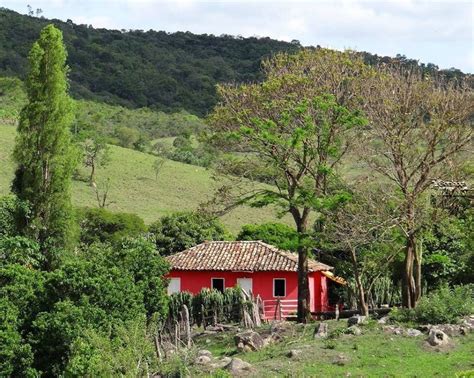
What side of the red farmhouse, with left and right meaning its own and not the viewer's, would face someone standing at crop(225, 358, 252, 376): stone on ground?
front

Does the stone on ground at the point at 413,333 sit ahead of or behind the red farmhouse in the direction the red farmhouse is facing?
ahead

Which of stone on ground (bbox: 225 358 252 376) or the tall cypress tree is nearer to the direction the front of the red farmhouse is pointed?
the stone on ground

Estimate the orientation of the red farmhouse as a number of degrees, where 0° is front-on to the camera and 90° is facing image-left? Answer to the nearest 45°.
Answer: approximately 0°

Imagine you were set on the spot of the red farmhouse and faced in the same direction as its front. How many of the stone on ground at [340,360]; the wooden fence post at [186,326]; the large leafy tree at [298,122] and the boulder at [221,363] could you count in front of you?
4

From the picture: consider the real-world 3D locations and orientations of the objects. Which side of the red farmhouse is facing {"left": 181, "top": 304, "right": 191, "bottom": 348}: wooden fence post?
front

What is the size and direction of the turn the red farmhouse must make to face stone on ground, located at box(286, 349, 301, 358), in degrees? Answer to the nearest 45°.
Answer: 0° — it already faces it

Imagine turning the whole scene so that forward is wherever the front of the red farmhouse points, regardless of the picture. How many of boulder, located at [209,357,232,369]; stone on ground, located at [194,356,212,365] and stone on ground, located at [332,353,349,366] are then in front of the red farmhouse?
3

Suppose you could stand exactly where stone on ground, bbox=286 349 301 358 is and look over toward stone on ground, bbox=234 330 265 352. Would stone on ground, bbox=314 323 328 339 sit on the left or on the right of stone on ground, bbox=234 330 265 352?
right
